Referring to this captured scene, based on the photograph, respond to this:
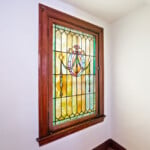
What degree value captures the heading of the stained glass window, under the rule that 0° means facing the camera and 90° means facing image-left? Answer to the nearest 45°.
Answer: approximately 315°
